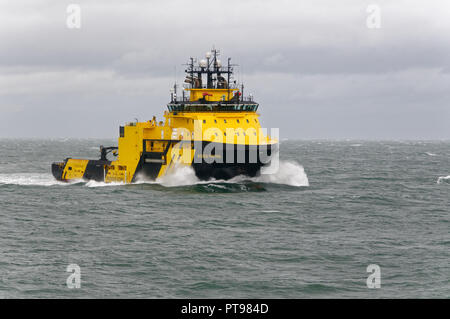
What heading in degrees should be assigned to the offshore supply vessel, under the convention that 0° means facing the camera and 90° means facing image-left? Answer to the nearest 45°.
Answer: approximately 315°
